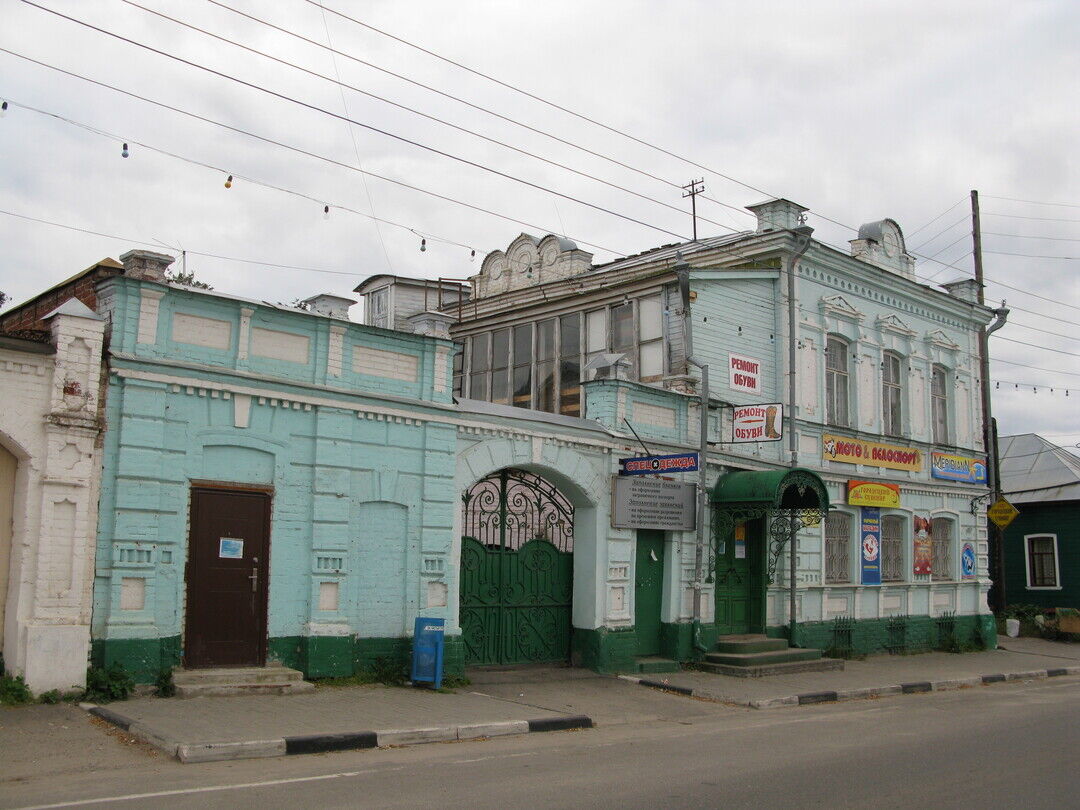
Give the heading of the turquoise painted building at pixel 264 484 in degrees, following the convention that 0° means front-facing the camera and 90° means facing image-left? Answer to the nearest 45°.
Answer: approximately 315°

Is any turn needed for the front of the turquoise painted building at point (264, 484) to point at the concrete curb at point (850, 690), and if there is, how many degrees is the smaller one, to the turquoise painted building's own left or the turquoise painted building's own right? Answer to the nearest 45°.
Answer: approximately 45° to the turquoise painted building's own left

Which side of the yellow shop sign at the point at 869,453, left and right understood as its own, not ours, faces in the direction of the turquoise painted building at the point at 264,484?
right

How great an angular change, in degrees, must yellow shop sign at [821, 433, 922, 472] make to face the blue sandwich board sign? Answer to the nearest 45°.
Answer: approximately 90° to its right

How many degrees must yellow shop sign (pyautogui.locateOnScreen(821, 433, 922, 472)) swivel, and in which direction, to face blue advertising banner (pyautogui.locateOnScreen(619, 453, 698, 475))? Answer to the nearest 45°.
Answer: approximately 45° to its right

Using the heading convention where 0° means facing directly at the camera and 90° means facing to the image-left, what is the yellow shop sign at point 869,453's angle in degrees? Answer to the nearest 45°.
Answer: approximately 315°

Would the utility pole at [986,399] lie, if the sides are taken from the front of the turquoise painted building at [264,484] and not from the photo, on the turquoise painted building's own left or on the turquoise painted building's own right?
on the turquoise painted building's own left

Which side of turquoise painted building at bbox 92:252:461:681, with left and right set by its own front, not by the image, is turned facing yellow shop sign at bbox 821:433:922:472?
left

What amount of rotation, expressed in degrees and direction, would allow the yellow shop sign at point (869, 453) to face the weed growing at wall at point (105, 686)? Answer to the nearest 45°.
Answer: approximately 90° to its right
